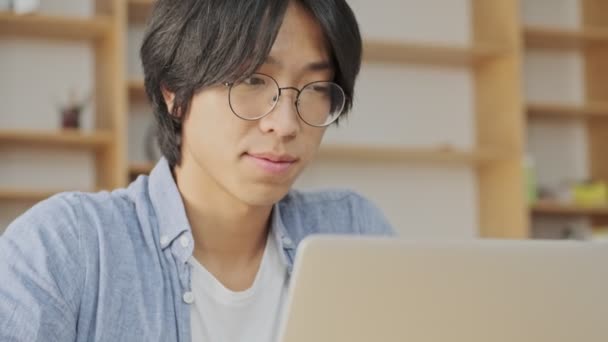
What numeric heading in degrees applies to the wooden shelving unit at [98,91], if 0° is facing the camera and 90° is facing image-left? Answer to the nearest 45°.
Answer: approximately 0°

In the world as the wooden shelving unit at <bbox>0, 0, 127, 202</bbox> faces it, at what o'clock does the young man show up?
The young man is roughly at 12 o'clock from the wooden shelving unit.

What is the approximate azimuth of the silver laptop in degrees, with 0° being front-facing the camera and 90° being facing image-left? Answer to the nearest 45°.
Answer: approximately 180°

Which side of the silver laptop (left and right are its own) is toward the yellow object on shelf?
front

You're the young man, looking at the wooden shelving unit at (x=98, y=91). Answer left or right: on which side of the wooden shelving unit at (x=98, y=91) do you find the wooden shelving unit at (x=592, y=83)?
right

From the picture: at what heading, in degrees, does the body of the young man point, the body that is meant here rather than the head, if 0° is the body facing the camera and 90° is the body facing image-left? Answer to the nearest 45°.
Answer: approximately 315°

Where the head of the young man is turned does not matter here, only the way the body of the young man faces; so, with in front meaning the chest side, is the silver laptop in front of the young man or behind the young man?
in front

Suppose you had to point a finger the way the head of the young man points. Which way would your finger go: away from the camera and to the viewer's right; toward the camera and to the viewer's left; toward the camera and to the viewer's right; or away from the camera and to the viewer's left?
toward the camera and to the viewer's right

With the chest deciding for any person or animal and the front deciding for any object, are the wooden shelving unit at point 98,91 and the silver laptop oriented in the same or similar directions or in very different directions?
very different directions

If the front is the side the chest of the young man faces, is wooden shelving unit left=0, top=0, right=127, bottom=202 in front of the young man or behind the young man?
behind

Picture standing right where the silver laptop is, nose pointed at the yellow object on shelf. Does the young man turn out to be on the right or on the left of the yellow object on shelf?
left

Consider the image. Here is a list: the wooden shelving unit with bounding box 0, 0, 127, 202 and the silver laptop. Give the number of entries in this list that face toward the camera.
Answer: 1

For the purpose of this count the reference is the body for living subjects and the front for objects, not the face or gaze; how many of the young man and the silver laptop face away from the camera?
1

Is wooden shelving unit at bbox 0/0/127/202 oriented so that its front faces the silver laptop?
yes
